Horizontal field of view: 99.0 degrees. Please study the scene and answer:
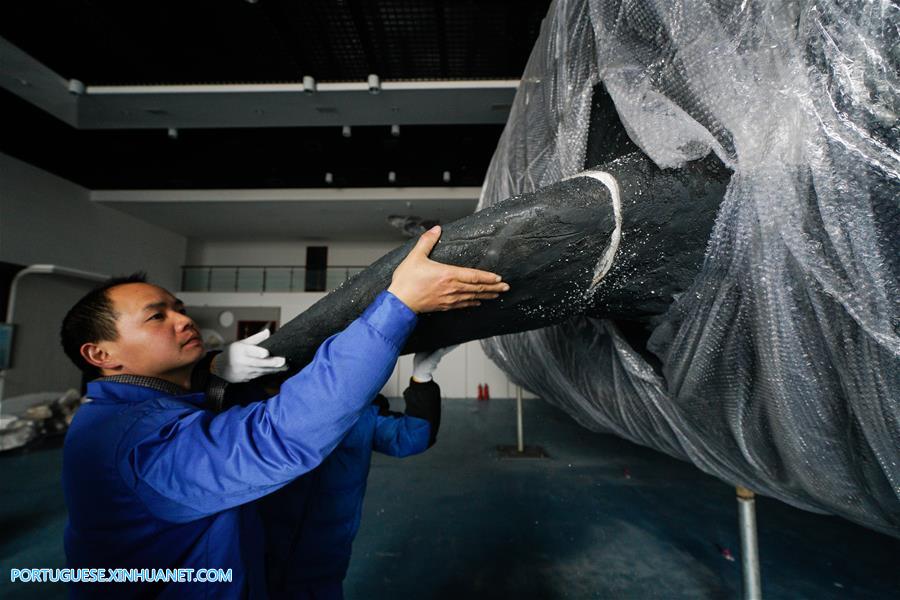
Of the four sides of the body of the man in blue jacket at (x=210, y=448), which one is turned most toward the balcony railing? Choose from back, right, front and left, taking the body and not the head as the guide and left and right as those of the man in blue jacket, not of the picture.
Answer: left

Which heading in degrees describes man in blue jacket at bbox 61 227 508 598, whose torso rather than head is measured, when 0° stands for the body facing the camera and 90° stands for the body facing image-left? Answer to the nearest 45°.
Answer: approximately 270°

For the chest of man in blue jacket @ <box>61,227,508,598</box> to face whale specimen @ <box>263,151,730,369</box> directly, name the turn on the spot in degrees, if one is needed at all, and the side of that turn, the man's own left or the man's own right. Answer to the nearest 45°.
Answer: approximately 45° to the man's own right

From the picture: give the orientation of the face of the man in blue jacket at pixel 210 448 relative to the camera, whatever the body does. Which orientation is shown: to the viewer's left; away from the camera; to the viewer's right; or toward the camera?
to the viewer's right

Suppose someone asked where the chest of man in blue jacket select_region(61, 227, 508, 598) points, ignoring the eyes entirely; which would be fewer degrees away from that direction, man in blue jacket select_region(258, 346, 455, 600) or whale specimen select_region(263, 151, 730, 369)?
the whale specimen

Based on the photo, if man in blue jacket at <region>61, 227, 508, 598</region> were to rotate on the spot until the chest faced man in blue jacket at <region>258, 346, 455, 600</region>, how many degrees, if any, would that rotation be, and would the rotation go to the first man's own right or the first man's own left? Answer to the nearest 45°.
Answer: approximately 45° to the first man's own left

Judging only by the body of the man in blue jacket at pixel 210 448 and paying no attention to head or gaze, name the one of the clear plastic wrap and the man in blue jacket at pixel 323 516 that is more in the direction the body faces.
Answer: the clear plastic wrap

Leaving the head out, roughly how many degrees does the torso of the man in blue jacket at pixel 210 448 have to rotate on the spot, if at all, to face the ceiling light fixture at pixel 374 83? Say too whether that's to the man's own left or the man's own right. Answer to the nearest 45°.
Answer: approximately 90° to the man's own left

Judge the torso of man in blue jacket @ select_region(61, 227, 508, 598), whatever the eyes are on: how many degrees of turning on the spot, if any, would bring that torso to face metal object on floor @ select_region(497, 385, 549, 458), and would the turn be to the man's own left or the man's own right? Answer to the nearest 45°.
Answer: approximately 45° to the man's own left
